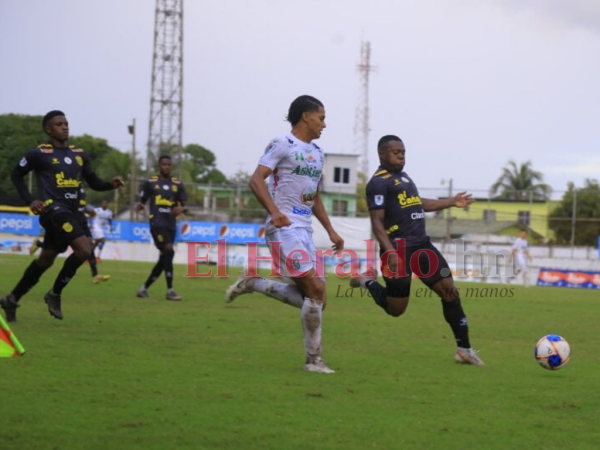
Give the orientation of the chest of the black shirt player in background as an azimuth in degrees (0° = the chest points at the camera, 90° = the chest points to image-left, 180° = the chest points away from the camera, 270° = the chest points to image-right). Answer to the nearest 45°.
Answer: approximately 0°

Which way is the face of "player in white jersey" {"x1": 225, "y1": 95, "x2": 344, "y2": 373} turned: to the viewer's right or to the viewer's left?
to the viewer's right

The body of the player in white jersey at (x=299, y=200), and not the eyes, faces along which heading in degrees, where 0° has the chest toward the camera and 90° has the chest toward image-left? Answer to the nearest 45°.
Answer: approximately 315°

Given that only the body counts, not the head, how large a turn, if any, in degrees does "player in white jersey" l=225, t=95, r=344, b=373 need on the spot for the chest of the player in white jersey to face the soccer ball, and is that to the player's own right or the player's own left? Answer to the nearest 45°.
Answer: approximately 45° to the player's own left

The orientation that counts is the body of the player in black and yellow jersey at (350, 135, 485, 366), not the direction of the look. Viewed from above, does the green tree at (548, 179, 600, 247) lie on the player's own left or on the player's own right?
on the player's own left

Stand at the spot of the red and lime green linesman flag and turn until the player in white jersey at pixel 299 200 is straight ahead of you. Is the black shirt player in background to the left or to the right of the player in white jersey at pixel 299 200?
left

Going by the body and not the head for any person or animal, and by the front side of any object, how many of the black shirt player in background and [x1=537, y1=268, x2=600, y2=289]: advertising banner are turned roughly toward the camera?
2

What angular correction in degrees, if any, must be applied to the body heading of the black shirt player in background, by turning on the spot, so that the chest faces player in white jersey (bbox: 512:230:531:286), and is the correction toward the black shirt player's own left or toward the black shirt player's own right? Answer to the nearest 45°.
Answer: approximately 135° to the black shirt player's own left
